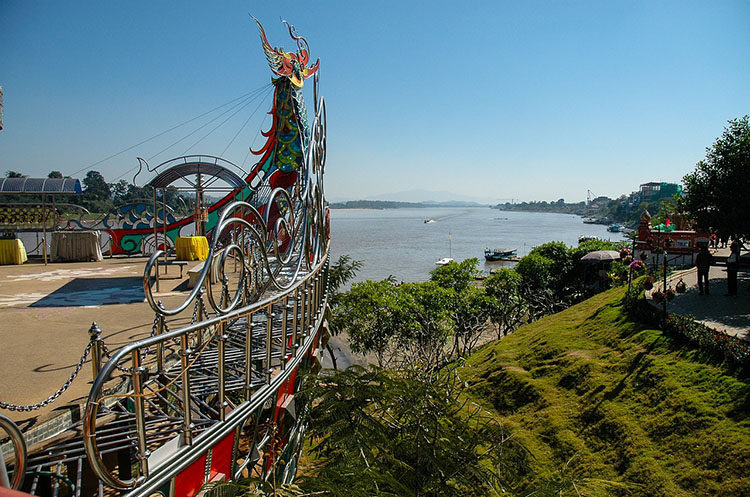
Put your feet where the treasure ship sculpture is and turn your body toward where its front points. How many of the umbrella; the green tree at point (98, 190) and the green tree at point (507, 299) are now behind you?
0

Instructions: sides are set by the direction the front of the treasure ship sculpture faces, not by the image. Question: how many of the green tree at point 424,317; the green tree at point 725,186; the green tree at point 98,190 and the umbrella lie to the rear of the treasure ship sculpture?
0

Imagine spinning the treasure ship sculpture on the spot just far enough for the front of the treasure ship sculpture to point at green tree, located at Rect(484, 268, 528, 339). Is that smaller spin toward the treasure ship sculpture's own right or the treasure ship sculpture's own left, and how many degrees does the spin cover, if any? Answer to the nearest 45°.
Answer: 0° — it already faces it

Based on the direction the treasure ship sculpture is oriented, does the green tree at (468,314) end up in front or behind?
in front

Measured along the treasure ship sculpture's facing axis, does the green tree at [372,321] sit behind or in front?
in front

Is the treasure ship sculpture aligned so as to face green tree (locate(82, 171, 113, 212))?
no

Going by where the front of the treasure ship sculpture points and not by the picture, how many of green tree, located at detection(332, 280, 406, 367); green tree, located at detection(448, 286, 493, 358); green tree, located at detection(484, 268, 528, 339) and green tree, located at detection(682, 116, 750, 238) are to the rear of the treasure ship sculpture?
0

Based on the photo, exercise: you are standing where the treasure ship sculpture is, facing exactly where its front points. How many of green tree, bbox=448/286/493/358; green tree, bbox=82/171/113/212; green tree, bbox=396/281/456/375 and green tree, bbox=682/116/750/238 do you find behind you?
0

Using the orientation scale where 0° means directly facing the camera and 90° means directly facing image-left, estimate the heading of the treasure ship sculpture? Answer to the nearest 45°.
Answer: approximately 225°

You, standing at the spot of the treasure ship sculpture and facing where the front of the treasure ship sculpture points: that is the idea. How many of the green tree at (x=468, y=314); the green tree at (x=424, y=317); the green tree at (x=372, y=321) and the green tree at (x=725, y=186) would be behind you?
0

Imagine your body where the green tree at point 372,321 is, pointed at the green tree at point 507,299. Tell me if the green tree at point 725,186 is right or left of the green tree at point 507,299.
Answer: right

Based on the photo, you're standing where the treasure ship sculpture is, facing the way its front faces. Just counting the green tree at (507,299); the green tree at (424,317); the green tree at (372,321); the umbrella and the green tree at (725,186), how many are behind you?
0
